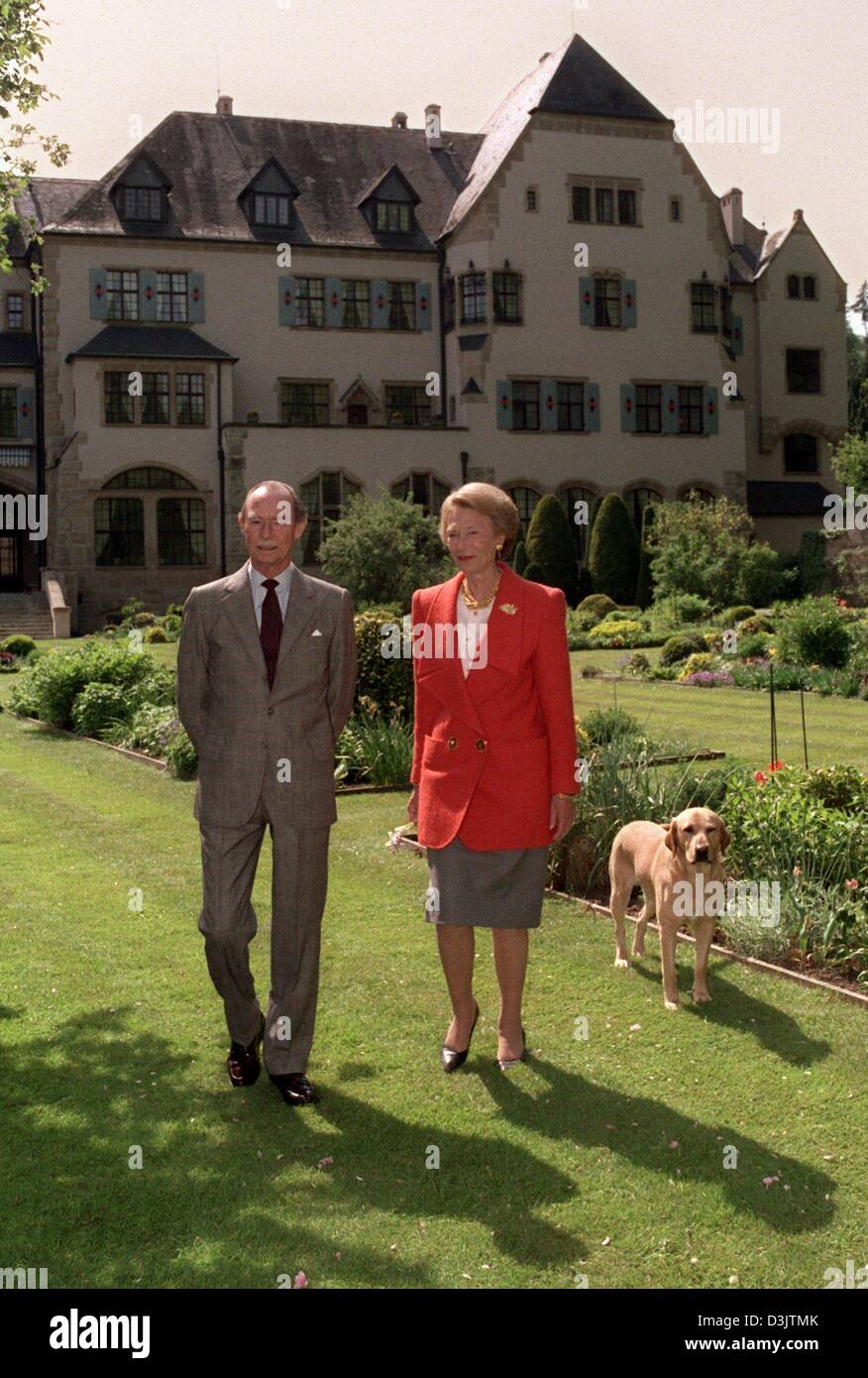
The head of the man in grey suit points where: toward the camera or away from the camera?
toward the camera

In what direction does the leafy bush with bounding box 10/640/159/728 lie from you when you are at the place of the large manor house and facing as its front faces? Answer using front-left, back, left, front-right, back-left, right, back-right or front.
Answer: front

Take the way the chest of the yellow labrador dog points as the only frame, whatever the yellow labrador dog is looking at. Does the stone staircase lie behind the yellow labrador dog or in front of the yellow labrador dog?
behind

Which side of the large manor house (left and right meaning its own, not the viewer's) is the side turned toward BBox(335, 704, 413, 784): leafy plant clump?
front

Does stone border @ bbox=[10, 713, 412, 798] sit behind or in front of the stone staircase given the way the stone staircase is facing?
in front

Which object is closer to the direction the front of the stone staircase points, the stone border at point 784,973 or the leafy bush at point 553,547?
the stone border

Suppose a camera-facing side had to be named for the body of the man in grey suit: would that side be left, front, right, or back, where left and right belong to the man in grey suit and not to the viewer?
front

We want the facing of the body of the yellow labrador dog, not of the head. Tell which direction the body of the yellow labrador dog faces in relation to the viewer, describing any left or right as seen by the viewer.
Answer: facing the viewer and to the right of the viewer

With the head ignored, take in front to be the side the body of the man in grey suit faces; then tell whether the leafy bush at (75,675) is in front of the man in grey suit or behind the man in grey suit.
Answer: behind

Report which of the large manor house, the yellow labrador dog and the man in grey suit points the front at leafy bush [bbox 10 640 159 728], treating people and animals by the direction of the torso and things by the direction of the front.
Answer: the large manor house

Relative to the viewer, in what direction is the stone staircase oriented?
toward the camera

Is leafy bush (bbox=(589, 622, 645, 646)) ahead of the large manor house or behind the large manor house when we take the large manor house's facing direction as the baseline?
ahead

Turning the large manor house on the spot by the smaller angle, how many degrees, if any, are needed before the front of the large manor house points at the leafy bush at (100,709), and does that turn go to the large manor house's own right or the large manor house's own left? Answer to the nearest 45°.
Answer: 0° — it already faces it

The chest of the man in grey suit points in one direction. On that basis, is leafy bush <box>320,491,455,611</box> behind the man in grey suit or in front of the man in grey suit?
behind

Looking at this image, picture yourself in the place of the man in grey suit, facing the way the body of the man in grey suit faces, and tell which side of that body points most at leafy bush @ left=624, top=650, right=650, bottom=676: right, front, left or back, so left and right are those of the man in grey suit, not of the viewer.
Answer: back

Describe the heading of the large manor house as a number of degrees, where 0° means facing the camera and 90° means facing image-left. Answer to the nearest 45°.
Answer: approximately 0°

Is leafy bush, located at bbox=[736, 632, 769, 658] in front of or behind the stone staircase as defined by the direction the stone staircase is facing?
in front
